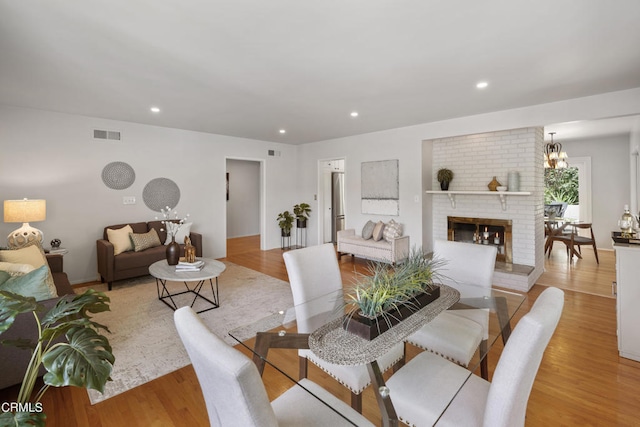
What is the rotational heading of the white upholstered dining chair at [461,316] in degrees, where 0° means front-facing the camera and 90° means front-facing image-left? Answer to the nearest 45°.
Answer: approximately 45°

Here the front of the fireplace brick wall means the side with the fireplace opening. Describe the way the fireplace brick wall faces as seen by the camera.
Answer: facing the viewer and to the left of the viewer

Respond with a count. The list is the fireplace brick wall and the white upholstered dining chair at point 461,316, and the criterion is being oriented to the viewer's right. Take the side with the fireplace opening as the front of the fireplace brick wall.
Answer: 0

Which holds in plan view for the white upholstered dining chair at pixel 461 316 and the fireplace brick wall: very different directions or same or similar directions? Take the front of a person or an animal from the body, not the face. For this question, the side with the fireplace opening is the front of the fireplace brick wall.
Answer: same or similar directions

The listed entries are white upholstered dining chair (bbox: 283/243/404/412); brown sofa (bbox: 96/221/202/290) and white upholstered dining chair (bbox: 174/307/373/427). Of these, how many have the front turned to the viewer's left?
0

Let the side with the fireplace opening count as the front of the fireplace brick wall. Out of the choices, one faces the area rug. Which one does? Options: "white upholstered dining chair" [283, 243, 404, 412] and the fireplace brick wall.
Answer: the fireplace brick wall

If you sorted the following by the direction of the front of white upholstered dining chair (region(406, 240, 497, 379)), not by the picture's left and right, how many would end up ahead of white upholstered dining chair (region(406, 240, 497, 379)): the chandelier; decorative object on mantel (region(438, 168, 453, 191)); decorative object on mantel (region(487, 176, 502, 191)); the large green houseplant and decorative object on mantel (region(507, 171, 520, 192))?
1

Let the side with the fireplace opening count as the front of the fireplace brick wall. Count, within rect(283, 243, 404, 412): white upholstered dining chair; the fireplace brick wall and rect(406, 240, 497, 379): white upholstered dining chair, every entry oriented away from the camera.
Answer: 0

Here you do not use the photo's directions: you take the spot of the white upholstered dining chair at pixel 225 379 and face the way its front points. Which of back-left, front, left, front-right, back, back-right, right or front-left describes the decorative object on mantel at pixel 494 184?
front

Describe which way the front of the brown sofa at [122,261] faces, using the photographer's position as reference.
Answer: facing the viewer and to the right of the viewer

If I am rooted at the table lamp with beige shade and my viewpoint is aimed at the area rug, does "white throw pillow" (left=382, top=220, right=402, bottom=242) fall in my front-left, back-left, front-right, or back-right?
front-left

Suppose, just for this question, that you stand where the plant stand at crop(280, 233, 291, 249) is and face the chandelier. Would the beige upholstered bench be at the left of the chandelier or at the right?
right

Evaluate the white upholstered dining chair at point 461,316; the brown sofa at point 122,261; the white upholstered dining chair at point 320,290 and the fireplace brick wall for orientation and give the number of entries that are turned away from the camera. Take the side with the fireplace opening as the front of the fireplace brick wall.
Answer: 0

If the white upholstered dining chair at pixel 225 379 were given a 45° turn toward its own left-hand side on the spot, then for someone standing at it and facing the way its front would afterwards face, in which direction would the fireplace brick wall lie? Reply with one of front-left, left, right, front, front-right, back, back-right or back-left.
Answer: front-right
